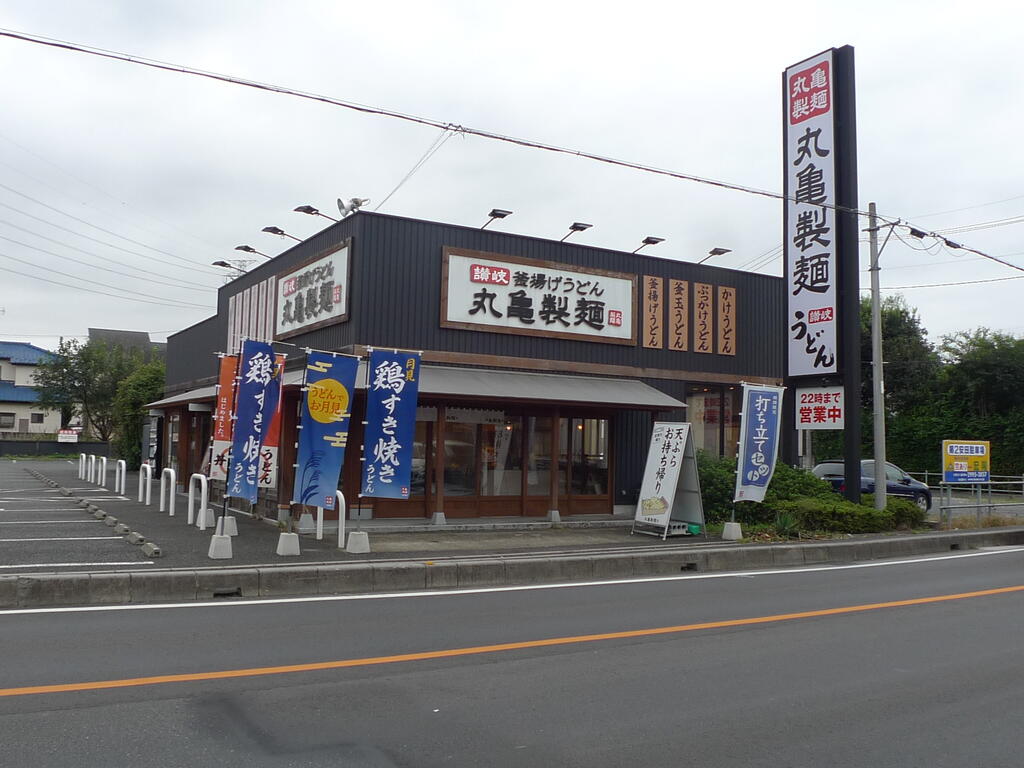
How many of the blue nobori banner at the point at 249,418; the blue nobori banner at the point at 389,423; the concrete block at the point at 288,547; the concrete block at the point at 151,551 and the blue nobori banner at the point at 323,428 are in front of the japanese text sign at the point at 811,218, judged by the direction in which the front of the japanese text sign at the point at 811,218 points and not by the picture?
5

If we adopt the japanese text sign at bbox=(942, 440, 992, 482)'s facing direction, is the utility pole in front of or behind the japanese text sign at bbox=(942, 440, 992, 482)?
in front

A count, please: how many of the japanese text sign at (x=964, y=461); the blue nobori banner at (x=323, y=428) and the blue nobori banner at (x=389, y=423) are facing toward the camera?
3

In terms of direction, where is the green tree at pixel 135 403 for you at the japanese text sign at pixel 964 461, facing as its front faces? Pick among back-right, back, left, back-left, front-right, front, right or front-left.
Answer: right

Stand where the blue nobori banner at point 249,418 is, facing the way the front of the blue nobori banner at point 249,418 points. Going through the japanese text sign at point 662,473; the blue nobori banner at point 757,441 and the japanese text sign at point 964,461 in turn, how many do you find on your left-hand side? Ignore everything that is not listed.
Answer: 3

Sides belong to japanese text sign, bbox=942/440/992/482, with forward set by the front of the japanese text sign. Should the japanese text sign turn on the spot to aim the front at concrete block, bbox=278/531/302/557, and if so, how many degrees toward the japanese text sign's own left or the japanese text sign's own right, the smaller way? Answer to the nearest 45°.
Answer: approximately 45° to the japanese text sign's own right
